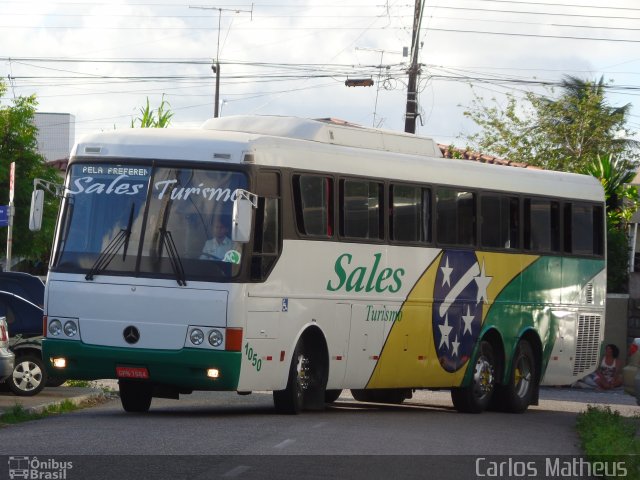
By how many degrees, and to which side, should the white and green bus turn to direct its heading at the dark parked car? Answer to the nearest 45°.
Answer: approximately 90° to its right

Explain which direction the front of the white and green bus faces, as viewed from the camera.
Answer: facing the viewer and to the left of the viewer

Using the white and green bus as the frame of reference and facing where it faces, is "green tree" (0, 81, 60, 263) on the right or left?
on its right

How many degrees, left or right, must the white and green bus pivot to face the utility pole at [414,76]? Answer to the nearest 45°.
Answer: approximately 135° to its right
